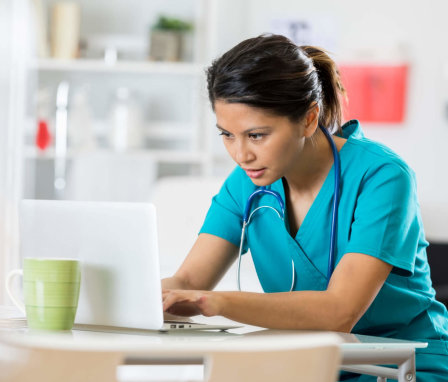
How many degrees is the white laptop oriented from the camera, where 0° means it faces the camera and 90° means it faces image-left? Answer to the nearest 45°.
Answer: approximately 225°

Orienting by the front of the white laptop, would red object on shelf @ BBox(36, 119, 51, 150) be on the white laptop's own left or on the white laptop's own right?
on the white laptop's own left

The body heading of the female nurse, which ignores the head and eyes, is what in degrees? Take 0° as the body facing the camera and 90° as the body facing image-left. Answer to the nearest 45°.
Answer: approximately 45°

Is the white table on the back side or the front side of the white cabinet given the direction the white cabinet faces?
on the front side

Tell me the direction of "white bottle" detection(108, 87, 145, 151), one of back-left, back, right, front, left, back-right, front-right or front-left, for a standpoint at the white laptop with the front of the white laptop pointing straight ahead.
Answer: front-left

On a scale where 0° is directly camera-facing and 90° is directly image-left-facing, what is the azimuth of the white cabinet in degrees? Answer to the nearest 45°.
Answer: approximately 0°

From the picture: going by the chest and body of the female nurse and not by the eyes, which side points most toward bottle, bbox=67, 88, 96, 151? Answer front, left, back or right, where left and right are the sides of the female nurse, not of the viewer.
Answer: right

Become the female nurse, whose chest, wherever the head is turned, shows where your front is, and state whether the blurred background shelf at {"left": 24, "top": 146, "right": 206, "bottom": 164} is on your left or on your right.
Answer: on your right

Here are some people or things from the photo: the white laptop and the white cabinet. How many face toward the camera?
1
